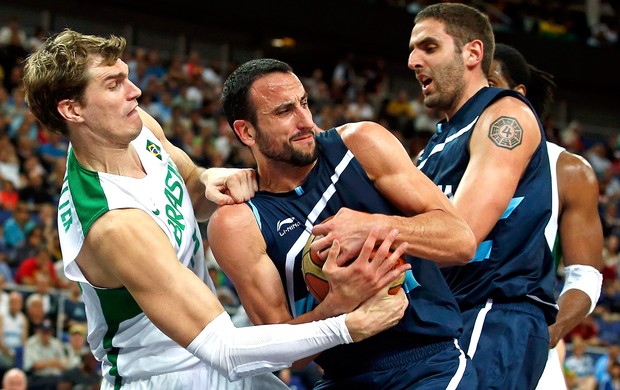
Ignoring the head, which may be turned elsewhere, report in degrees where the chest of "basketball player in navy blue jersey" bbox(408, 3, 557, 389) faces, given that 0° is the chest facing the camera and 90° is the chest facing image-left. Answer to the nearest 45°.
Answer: approximately 90°

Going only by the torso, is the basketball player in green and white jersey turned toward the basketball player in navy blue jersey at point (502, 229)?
yes

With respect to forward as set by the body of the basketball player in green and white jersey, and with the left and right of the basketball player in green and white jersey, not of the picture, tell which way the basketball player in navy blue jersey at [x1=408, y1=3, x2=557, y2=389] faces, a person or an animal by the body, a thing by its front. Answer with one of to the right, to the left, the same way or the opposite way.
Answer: the opposite way

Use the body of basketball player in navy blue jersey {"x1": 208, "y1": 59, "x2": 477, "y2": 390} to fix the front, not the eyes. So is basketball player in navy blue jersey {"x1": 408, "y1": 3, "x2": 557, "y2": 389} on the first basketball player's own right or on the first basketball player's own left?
on the first basketball player's own left

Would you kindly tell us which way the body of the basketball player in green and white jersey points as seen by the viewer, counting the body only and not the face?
to the viewer's right

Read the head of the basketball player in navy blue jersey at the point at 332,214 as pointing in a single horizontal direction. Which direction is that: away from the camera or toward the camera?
toward the camera

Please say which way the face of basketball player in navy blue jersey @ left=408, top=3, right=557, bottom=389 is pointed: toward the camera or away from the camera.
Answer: toward the camera

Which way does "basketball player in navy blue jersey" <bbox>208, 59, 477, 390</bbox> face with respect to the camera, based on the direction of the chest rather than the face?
toward the camera

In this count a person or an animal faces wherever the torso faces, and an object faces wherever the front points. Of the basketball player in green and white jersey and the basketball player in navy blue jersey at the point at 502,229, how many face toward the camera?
0
